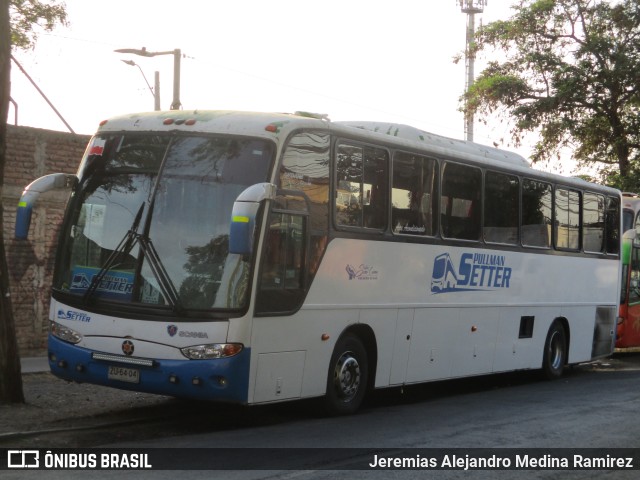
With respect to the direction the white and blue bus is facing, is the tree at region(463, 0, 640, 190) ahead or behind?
behind

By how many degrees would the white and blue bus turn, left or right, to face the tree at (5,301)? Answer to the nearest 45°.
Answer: approximately 45° to its right

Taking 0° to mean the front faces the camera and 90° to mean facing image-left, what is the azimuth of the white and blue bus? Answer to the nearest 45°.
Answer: approximately 45°

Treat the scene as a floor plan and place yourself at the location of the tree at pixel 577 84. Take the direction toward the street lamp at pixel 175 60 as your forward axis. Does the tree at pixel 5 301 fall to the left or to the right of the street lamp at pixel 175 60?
left

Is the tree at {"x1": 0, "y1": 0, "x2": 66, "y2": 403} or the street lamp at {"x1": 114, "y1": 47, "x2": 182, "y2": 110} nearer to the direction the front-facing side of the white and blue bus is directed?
the tree

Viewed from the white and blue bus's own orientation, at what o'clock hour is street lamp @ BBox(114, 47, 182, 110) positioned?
The street lamp is roughly at 4 o'clock from the white and blue bus.
